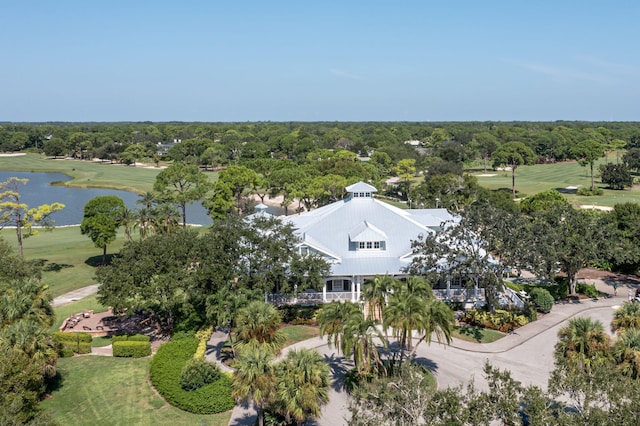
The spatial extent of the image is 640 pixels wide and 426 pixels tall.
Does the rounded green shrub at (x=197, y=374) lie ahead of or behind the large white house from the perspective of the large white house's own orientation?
ahead

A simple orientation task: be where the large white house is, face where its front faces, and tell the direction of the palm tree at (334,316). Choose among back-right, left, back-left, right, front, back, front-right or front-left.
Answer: front

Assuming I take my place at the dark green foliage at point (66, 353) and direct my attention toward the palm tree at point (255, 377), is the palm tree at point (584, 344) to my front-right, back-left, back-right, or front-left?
front-left

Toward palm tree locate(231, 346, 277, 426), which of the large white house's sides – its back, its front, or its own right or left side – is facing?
front

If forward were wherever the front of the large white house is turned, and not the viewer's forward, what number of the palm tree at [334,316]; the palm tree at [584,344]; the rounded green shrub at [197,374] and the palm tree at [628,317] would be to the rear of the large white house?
0

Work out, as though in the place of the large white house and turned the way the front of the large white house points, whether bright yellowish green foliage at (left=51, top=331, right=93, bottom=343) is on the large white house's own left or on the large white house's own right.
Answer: on the large white house's own right

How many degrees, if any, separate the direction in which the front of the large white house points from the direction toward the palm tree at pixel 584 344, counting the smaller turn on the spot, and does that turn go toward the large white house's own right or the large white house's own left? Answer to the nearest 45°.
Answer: approximately 45° to the large white house's own left

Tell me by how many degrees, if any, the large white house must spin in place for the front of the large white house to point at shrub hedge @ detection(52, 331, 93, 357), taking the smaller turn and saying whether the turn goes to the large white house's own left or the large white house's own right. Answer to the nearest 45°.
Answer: approximately 45° to the large white house's own right

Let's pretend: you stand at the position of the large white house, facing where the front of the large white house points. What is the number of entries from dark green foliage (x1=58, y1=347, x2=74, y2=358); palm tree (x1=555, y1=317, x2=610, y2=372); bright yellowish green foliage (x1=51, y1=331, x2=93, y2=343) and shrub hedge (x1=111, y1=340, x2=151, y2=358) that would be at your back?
0

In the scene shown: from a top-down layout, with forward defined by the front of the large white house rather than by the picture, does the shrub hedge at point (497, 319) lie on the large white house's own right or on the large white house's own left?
on the large white house's own left

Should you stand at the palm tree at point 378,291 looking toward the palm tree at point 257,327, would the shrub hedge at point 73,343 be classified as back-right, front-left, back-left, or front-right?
front-right

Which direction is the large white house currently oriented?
toward the camera

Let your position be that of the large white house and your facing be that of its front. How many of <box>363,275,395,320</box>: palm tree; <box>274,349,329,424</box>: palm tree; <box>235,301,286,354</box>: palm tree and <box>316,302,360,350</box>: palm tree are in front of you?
4

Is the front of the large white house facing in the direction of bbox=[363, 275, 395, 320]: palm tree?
yes

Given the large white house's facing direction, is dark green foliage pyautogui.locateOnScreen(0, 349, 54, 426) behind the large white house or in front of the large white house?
in front

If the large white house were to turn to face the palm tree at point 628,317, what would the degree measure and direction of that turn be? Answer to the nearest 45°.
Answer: approximately 45° to its left

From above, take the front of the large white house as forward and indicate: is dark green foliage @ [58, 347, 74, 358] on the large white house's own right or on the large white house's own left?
on the large white house's own right

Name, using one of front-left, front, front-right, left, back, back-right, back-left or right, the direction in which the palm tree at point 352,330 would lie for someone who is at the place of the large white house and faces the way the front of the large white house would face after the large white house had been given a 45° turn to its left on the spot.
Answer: front-right

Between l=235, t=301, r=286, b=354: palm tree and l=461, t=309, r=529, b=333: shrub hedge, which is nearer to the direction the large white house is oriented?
the palm tree
